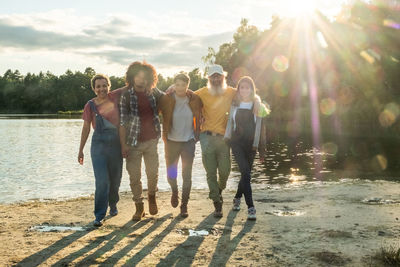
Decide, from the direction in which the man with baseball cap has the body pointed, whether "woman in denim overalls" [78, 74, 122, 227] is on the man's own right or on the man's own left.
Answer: on the man's own right

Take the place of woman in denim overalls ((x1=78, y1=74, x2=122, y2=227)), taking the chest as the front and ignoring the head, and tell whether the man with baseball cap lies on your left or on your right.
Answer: on your left

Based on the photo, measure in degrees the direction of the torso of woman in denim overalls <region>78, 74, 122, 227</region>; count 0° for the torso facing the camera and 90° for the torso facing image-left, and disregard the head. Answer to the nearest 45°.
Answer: approximately 0°

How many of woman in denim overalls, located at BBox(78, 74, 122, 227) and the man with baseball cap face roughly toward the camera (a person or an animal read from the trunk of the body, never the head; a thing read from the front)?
2

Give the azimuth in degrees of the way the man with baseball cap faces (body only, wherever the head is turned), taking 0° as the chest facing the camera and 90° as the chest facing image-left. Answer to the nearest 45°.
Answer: approximately 0°
